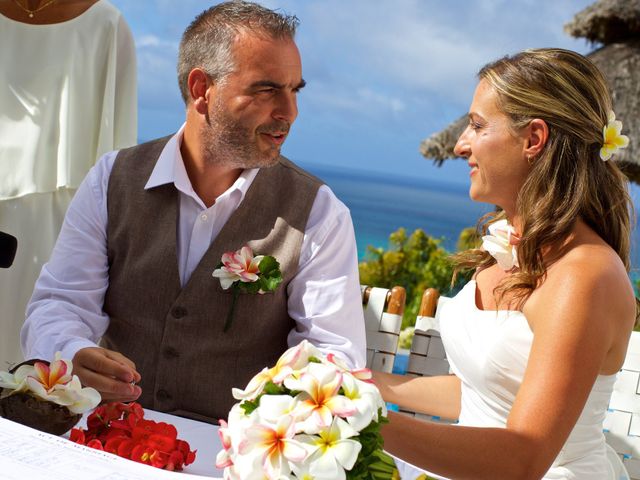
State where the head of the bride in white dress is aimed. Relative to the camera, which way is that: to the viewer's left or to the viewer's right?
to the viewer's left

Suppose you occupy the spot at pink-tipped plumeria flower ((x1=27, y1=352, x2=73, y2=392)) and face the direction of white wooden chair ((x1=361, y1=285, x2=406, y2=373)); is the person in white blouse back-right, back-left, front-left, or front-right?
front-left

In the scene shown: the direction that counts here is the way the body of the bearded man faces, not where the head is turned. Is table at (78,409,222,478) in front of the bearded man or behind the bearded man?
in front

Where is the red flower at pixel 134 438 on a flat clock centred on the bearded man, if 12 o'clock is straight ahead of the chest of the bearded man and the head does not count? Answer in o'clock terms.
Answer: The red flower is roughly at 12 o'clock from the bearded man.

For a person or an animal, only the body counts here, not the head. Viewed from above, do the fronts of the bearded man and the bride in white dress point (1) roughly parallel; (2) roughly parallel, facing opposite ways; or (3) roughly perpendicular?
roughly perpendicular

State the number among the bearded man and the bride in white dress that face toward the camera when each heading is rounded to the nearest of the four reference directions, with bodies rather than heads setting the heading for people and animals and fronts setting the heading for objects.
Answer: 1

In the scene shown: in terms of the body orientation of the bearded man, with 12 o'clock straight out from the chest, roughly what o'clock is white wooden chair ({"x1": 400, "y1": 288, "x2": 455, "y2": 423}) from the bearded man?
The white wooden chair is roughly at 9 o'clock from the bearded man.

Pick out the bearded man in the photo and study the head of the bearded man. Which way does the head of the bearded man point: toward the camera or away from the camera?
toward the camera

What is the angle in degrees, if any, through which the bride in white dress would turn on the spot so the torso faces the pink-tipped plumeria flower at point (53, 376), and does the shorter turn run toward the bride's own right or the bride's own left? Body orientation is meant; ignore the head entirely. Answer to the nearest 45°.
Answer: approximately 45° to the bride's own left

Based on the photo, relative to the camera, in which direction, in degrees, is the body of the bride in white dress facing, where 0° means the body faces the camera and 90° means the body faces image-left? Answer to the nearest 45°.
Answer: approximately 90°

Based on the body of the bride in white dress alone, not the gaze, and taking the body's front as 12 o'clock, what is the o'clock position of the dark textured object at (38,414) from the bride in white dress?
The dark textured object is roughly at 11 o'clock from the bride in white dress.

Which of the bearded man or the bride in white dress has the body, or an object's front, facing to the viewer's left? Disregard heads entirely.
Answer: the bride in white dress

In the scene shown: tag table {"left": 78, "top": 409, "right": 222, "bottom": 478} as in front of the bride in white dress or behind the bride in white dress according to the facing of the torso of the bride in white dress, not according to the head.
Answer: in front

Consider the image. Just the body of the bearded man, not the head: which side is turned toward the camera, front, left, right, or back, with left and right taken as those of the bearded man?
front

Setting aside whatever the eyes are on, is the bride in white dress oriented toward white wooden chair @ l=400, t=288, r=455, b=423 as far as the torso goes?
no

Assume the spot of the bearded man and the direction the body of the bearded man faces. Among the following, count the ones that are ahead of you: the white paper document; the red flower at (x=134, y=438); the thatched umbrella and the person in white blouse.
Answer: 2

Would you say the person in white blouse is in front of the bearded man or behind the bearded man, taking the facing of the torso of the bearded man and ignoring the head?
behind
